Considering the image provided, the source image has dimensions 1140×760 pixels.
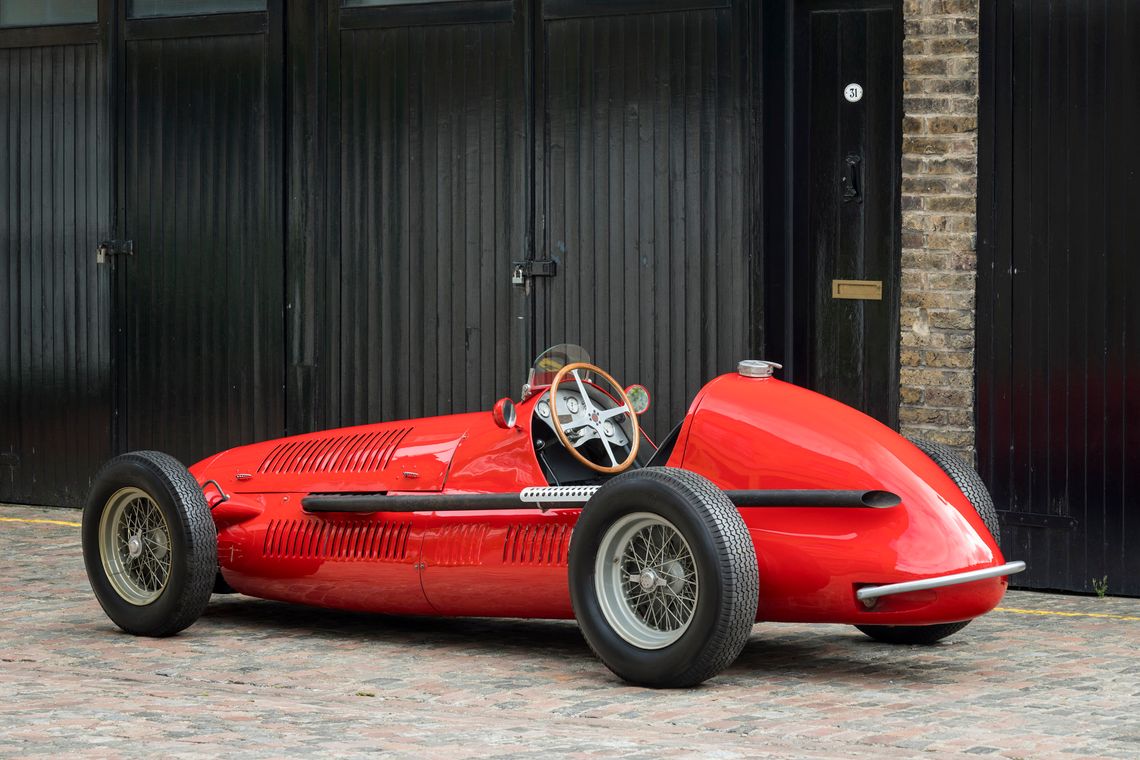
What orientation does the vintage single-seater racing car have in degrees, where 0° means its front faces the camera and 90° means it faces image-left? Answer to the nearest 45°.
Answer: approximately 135°

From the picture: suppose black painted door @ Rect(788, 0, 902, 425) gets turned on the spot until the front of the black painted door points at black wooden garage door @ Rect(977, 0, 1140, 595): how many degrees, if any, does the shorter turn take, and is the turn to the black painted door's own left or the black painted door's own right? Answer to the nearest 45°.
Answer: approximately 45° to the black painted door's own left

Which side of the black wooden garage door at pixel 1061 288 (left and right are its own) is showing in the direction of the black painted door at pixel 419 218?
right

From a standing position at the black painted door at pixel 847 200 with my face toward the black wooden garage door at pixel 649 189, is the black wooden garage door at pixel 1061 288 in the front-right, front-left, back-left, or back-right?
back-left

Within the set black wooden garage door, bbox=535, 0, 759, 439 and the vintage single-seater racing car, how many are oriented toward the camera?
1

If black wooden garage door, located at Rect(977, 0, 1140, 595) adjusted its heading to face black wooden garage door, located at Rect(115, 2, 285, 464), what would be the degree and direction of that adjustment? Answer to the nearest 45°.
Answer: approximately 90° to its right

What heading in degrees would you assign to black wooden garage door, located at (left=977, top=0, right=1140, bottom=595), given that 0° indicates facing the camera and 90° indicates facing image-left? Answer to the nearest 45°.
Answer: approximately 0°
